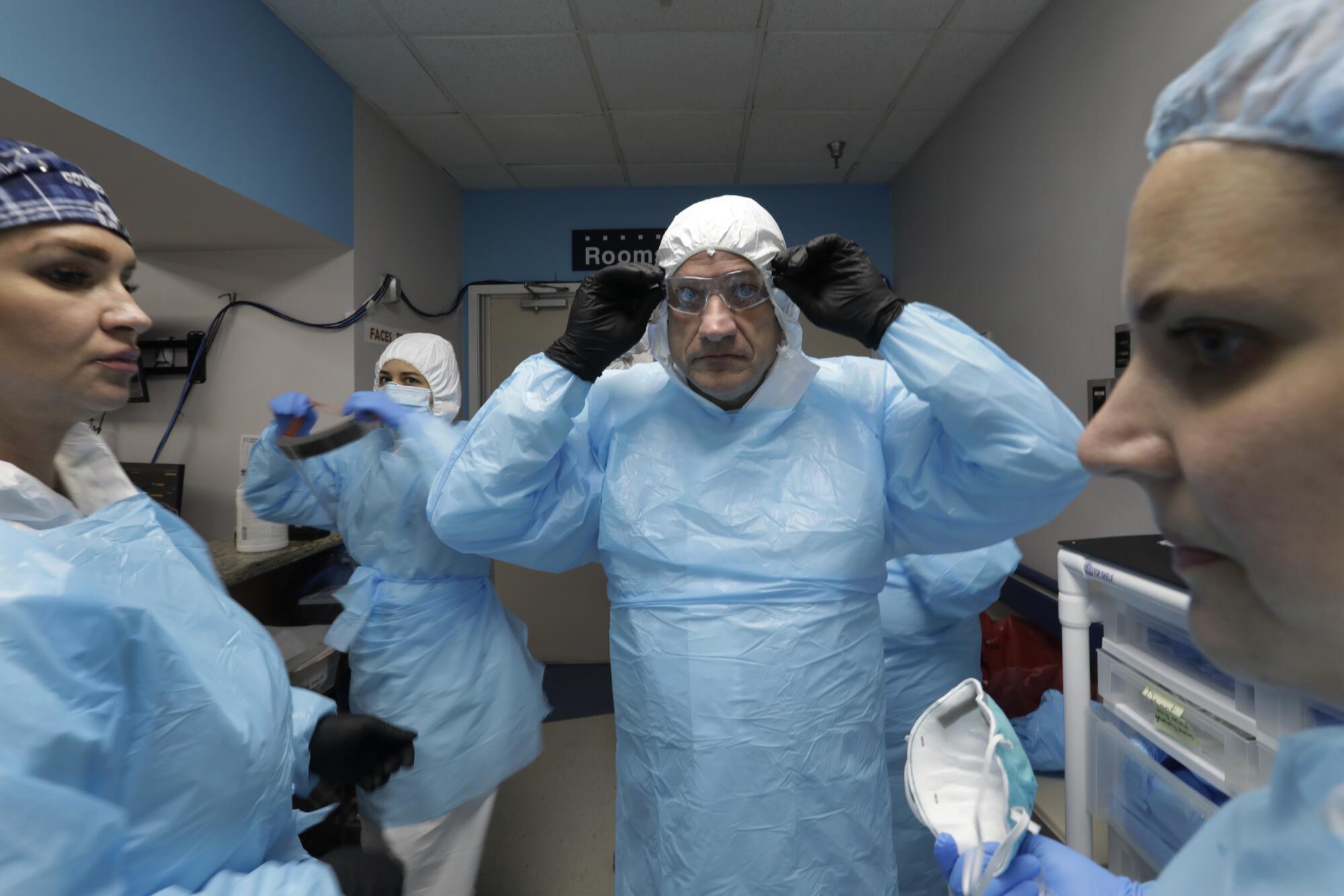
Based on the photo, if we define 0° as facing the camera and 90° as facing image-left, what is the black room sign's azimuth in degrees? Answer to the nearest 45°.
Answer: approximately 0°

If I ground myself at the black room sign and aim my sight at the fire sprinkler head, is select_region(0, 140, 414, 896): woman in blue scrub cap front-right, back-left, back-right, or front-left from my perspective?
front-right

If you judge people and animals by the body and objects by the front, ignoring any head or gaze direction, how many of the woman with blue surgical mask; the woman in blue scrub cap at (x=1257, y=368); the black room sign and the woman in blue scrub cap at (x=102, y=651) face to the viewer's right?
1

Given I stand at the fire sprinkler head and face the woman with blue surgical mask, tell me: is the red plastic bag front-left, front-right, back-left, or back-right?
front-left

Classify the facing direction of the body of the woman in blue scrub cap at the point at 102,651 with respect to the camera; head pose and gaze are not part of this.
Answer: to the viewer's right

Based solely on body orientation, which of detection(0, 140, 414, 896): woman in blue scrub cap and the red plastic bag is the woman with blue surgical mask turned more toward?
the woman in blue scrub cap

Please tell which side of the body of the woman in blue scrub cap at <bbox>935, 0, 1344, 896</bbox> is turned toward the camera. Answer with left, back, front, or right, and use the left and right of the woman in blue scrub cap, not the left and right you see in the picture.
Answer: left

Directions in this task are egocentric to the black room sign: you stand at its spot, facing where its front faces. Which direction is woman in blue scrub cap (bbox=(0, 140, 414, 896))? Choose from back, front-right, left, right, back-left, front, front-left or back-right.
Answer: front

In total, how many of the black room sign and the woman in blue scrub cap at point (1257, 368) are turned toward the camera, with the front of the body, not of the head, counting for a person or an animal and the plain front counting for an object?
1

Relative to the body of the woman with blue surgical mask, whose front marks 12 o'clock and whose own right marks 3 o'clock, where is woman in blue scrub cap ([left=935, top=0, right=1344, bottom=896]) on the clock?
The woman in blue scrub cap is roughly at 10 o'clock from the woman with blue surgical mask.

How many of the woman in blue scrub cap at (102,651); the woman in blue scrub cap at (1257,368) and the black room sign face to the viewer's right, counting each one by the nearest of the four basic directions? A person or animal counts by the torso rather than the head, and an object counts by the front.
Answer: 1

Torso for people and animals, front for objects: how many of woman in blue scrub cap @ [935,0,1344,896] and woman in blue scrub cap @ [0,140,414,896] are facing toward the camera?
0

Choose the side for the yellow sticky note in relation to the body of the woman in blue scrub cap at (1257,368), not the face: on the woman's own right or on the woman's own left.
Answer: on the woman's own right

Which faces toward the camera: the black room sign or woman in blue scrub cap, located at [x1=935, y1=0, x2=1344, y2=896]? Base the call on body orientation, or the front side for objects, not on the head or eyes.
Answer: the black room sign

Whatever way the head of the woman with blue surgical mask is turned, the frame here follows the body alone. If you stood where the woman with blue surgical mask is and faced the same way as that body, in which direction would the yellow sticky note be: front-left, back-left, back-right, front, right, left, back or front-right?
left

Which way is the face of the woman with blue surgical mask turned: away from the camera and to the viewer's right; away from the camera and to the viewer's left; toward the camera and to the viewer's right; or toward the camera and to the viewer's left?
toward the camera and to the viewer's left

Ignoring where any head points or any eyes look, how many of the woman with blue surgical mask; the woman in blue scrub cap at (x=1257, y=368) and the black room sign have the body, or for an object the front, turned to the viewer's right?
0
